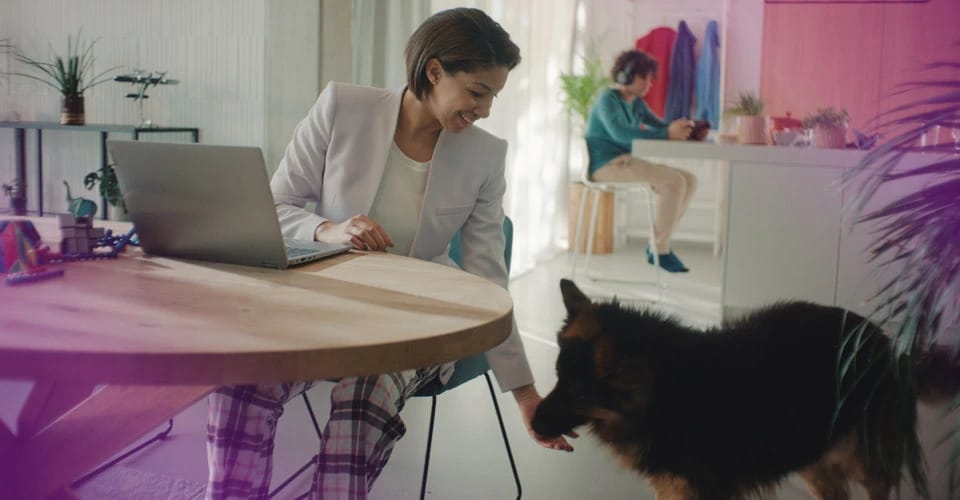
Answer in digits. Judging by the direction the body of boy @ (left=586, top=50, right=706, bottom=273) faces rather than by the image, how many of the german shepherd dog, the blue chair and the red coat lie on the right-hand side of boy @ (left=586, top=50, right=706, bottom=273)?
2

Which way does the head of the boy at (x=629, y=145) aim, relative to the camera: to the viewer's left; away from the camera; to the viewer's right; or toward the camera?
to the viewer's right

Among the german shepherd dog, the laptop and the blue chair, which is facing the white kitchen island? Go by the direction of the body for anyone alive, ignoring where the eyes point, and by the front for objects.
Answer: the laptop

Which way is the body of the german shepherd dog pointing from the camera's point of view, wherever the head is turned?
to the viewer's left

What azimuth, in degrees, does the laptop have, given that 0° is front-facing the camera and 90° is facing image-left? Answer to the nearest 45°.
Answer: approximately 225°

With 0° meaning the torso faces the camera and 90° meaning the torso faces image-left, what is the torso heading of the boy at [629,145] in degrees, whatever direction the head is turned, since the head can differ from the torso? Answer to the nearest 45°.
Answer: approximately 270°

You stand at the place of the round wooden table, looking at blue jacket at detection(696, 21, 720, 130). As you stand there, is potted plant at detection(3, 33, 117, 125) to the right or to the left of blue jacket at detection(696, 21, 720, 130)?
left

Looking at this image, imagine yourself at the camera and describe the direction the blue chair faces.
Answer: facing the viewer and to the left of the viewer

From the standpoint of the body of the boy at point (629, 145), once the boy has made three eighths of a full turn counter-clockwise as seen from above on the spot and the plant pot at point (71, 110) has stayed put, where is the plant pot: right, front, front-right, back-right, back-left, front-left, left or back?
left

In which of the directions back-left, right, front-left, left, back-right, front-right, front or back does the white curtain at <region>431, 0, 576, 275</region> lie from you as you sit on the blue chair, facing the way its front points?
back-right

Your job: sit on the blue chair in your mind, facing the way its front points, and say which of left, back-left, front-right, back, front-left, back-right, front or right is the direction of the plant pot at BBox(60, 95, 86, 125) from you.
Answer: right

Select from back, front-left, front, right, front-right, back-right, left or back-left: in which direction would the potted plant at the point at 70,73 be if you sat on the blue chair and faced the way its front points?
right

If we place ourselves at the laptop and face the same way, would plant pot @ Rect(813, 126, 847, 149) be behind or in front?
in front

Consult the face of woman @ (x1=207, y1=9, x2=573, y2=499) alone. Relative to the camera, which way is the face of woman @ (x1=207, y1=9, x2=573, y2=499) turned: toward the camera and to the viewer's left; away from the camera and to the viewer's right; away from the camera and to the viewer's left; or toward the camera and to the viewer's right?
toward the camera and to the viewer's right

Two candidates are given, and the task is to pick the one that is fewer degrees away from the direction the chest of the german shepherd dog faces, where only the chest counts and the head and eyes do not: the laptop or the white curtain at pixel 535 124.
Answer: the laptop

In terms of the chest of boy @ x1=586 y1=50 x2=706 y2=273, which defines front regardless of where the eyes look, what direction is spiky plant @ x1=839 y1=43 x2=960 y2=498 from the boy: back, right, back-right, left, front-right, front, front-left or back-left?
right

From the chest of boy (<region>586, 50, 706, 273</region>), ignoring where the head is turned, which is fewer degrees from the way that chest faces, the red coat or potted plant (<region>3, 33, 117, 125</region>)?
the red coat

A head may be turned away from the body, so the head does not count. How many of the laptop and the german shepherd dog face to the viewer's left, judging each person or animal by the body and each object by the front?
1
